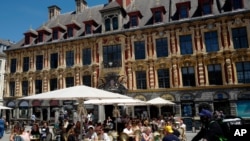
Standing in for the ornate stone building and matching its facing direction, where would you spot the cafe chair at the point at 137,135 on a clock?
The cafe chair is roughly at 11 o'clock from the ornate stone building.

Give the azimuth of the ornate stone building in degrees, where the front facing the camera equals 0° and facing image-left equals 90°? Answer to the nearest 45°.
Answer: approximately 45°
